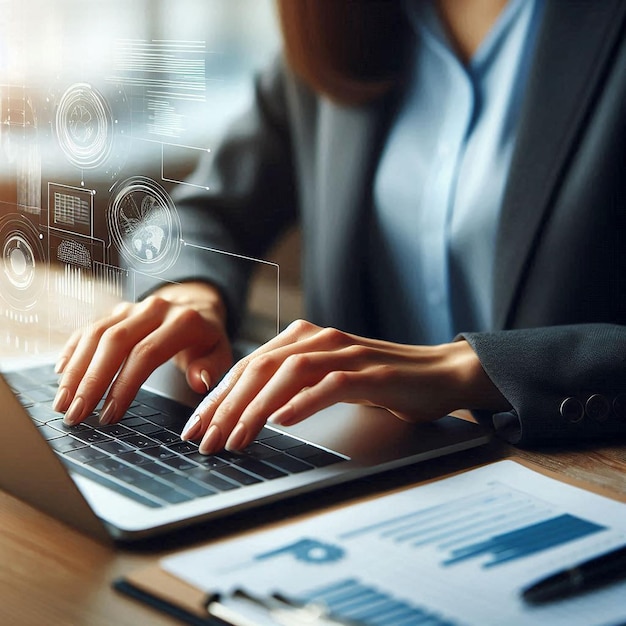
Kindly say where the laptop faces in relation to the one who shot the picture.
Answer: facing away from the viewer and to the right of the viewer

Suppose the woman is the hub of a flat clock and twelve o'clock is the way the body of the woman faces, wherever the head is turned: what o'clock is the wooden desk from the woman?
The wooden desk is roughly at 11 o'clock from the woman.

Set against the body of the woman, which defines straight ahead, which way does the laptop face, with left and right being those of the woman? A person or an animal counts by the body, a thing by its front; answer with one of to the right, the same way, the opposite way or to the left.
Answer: the opposite way

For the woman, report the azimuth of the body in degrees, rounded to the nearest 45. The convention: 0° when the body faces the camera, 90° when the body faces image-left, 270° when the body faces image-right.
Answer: approximately 45°

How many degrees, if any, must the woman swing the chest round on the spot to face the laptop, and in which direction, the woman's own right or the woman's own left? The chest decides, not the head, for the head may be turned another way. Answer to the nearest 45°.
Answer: approximately 45° to the woman's own left

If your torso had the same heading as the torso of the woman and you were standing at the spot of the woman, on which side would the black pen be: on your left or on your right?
on your left
